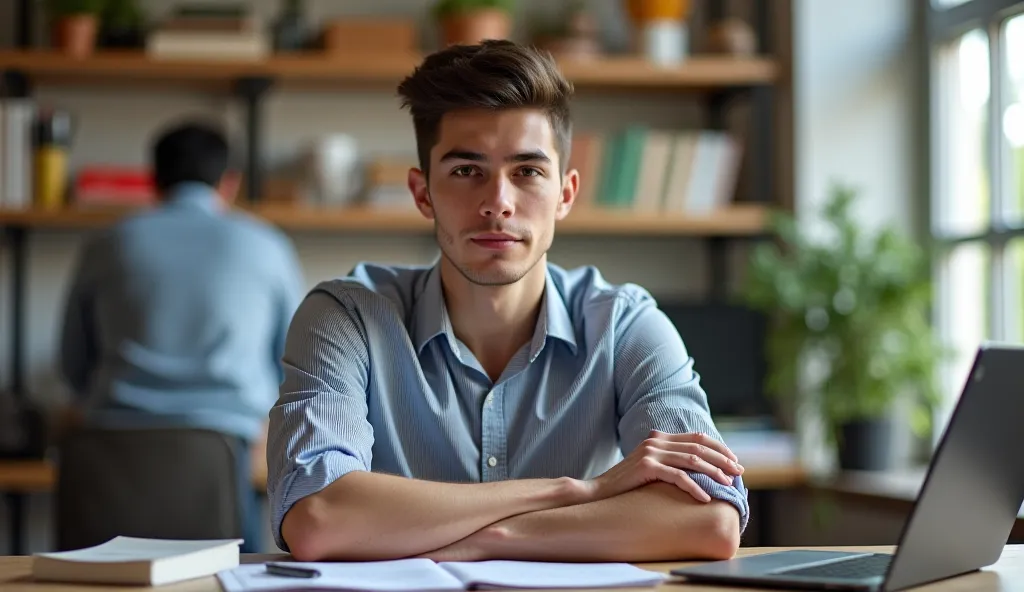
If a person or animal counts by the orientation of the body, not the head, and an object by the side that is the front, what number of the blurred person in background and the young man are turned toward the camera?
1

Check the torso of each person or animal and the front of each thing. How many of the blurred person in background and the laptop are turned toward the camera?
0

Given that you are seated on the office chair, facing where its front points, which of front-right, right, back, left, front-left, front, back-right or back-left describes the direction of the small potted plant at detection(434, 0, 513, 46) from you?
front-right

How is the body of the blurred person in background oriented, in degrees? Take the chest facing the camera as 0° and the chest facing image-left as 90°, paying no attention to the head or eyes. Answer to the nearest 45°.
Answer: approximately 180°

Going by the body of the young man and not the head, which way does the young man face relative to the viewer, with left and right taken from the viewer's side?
facing the viewer

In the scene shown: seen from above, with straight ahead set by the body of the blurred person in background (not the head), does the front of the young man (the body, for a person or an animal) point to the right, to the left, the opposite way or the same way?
the opposite way

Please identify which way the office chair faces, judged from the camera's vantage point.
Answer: facing away from the viewer

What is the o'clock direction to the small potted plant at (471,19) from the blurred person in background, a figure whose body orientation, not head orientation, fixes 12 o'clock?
The small potted plant is roughly at 2 o'clock from the blurred person in background.

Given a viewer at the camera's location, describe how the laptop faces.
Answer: facing away from the viewer and to the left of the viewer

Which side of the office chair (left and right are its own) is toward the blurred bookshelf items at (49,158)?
front

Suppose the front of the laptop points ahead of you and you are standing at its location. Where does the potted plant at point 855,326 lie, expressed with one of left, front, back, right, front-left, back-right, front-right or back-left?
front-right
